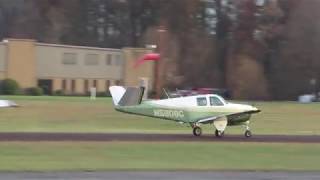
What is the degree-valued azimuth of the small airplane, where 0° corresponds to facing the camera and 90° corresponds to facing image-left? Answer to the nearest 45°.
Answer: approximately 270°
